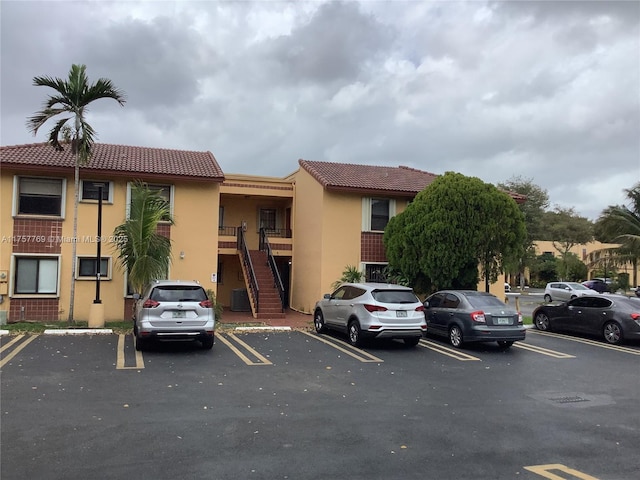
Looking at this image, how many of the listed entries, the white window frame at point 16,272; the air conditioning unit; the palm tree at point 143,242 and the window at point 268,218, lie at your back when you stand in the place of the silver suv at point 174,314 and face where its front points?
0

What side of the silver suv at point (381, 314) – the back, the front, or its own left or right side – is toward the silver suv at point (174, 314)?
left

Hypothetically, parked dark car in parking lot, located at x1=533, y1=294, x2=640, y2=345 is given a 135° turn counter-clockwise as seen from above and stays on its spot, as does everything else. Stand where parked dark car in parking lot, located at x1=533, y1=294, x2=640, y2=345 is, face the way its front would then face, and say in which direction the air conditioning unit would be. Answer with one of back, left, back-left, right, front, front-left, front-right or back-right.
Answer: right

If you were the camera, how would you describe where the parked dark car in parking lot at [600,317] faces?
facing away from the viewer and to the left of the viewer

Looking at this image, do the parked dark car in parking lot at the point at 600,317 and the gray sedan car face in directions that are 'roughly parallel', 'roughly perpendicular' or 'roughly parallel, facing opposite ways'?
roughly parallel

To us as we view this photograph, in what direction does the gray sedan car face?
facing away from the viewer and to the left of the viewer

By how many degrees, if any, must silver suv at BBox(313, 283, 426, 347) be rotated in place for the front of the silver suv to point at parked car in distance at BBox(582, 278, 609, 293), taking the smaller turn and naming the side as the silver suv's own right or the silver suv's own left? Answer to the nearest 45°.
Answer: approximately 90° to the silver suv's own right

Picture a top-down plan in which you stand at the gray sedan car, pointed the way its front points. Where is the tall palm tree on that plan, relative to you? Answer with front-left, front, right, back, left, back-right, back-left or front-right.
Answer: front-left

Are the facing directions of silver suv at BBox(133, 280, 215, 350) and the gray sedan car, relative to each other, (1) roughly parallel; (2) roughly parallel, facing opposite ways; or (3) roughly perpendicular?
roughly parallel

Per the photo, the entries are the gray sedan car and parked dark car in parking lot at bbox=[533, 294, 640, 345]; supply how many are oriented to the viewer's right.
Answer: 0

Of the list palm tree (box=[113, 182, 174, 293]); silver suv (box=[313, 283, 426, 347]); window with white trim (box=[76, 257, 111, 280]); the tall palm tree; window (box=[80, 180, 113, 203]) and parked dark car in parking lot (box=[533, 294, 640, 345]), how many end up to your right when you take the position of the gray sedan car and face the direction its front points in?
1

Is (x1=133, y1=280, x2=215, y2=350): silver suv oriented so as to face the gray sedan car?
no

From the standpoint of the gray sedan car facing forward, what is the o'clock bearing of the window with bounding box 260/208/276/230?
The window is roughly at 12 o'clock from the gray sedan car.

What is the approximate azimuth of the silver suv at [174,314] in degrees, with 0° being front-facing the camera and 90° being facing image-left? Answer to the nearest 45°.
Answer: approximately 180°

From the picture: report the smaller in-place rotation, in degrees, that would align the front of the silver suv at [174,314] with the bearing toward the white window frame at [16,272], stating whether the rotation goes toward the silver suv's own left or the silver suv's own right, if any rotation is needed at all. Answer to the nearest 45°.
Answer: approximately 45° to the silver suv's own left

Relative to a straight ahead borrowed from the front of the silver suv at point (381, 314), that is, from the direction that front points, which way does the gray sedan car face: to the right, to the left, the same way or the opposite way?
the same way

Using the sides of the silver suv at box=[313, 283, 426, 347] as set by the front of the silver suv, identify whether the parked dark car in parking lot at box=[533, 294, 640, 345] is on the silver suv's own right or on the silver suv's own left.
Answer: on the silver suv's own right

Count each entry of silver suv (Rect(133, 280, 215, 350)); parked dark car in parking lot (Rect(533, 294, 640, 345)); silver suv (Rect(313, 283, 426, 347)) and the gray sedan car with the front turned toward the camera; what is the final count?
0

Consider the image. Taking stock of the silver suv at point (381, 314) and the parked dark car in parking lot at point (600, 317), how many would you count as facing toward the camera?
0
